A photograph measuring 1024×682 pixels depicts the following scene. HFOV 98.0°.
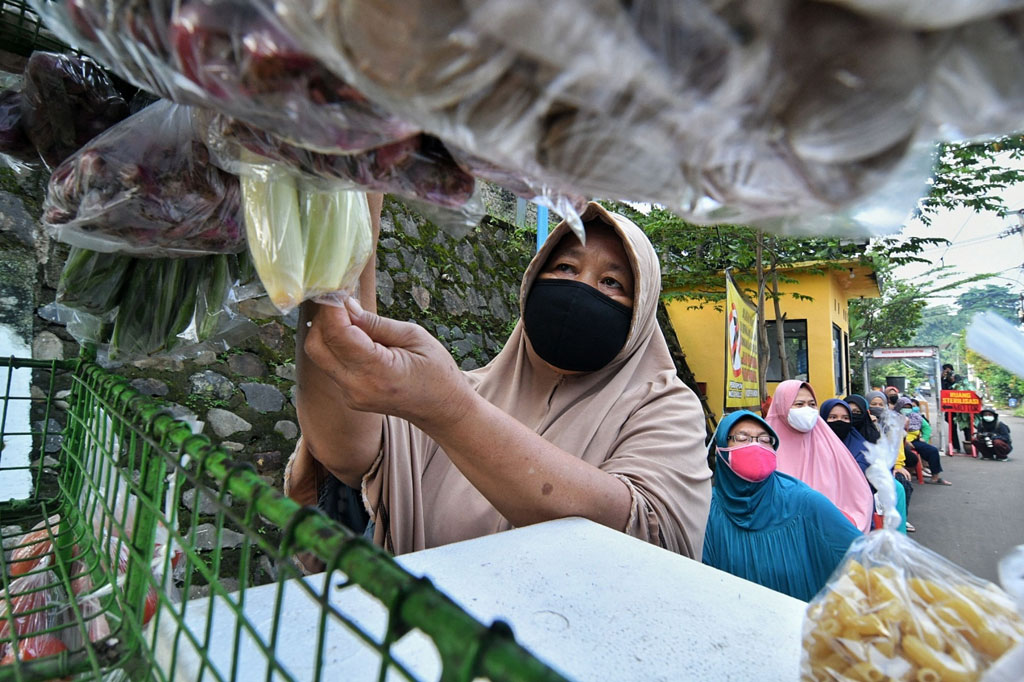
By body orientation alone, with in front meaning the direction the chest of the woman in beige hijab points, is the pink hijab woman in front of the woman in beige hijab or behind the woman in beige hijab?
behind

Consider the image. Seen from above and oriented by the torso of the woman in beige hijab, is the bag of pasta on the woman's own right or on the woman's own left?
on the woman's own left

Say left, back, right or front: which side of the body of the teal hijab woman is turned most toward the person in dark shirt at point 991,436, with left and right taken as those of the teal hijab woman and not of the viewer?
back

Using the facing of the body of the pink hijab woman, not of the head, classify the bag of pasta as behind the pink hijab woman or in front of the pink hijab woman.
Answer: in front

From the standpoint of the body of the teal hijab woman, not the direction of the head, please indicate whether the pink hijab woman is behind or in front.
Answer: behind

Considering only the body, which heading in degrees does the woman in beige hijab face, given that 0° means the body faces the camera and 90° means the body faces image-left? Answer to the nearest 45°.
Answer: approximately 45°

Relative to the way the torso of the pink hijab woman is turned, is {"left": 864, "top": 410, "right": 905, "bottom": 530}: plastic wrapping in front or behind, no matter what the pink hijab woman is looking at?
in front

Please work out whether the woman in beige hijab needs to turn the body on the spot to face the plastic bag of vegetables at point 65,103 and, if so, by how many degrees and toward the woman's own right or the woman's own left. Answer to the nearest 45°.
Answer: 0° — they already face it
